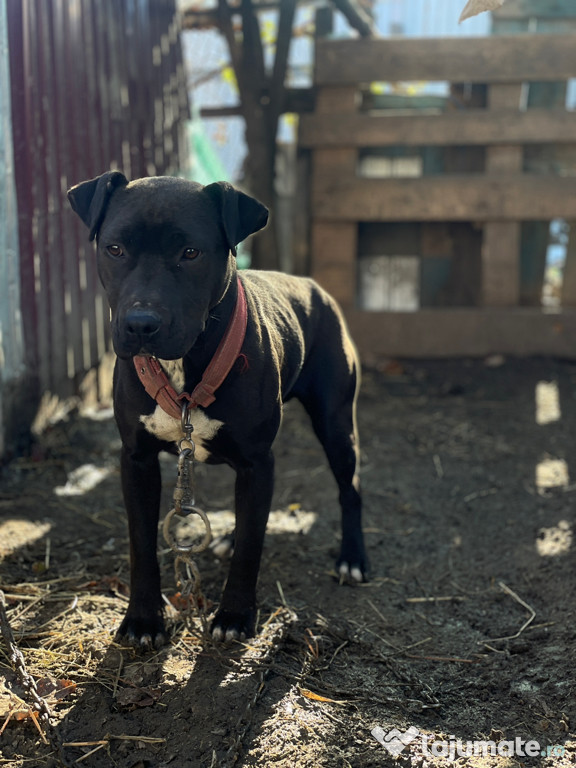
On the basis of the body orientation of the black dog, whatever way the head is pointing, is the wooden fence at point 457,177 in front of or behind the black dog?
behind

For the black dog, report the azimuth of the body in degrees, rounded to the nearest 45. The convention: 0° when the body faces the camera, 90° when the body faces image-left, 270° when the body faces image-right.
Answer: approximately 45°

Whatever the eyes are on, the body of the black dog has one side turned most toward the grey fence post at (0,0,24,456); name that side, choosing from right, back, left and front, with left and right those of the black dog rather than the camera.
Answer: right
